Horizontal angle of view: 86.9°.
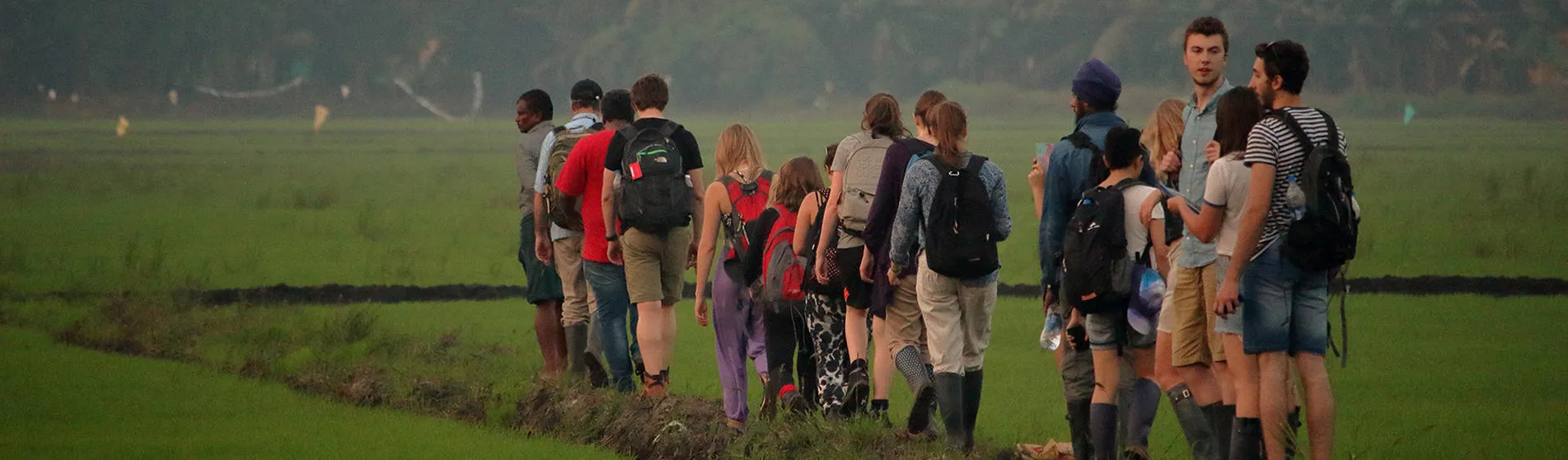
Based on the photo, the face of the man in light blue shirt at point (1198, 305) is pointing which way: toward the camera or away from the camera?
toward the camera

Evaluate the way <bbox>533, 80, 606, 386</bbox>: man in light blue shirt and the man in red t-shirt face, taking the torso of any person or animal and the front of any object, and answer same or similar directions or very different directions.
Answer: same or similar directions

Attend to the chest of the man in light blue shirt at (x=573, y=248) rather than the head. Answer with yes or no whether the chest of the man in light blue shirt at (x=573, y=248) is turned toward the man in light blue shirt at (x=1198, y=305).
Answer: no

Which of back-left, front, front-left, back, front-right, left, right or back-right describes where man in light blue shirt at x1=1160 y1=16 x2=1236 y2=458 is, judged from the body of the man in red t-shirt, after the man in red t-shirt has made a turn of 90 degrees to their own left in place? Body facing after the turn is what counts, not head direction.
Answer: back-left

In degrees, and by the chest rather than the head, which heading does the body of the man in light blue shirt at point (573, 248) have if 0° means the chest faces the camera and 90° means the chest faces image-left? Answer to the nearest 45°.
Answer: approximately 180°

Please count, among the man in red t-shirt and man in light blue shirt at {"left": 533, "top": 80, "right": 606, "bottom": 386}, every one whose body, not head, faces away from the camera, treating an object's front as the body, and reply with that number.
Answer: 2

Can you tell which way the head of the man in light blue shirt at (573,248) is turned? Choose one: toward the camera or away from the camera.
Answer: away from the camera

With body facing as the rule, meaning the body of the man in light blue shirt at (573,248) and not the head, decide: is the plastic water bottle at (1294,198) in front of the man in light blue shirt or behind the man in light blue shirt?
behind

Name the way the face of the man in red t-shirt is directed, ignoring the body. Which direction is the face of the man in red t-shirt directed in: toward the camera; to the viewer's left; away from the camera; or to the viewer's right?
away from the camera

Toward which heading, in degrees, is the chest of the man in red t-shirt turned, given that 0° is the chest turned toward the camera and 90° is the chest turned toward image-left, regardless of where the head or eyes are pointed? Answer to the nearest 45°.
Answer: approximately 180°

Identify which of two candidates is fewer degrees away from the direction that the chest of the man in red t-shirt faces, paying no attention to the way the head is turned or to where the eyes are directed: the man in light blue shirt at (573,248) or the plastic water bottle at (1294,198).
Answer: the man in light blue shirt
